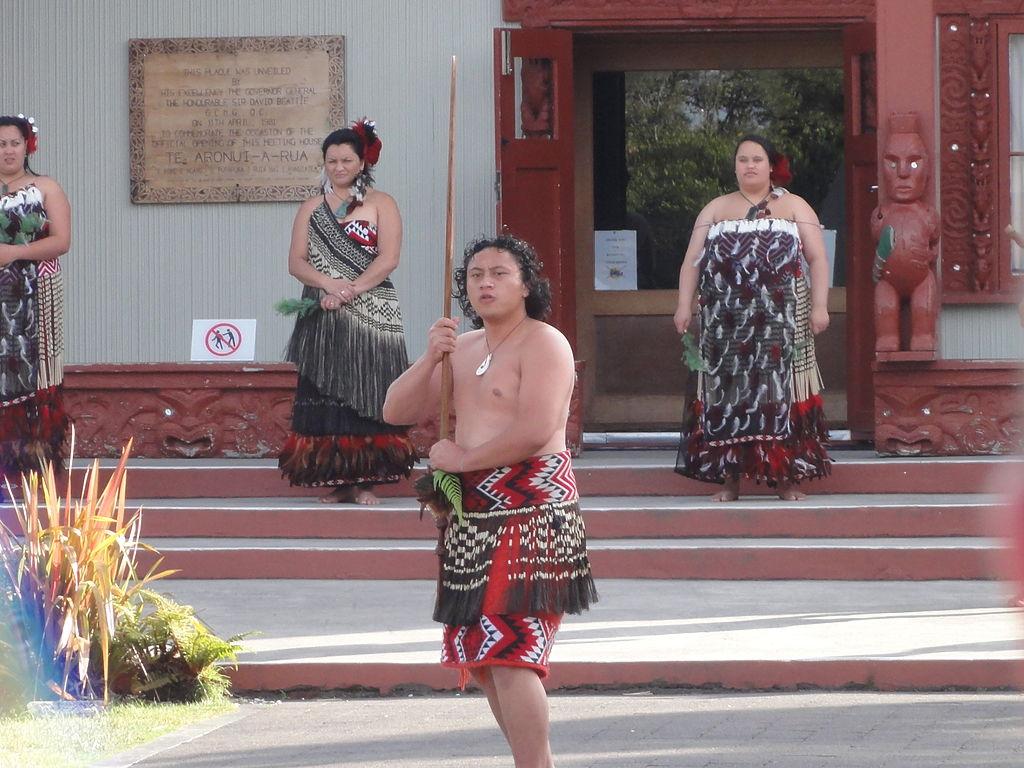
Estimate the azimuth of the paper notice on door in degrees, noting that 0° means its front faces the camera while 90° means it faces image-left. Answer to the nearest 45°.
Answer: approximately 0°

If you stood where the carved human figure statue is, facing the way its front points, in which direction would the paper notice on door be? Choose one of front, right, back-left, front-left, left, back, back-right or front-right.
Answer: back-right

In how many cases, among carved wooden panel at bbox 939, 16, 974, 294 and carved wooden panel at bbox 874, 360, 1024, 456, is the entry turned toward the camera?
2

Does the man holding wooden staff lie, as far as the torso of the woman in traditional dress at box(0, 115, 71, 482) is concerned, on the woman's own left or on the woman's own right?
on the woman's own left

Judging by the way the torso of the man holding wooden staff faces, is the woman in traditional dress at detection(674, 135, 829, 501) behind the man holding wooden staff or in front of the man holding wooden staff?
behind

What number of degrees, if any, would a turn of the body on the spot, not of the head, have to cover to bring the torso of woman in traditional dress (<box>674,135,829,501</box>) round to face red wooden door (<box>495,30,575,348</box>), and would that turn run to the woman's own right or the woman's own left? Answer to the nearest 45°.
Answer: approximately 135° to the woman's own right

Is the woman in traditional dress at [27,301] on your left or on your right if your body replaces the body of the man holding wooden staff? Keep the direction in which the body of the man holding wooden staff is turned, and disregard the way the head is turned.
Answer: on your right
